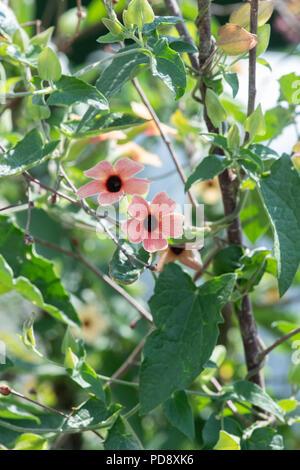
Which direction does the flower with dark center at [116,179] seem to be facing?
toward the camera
